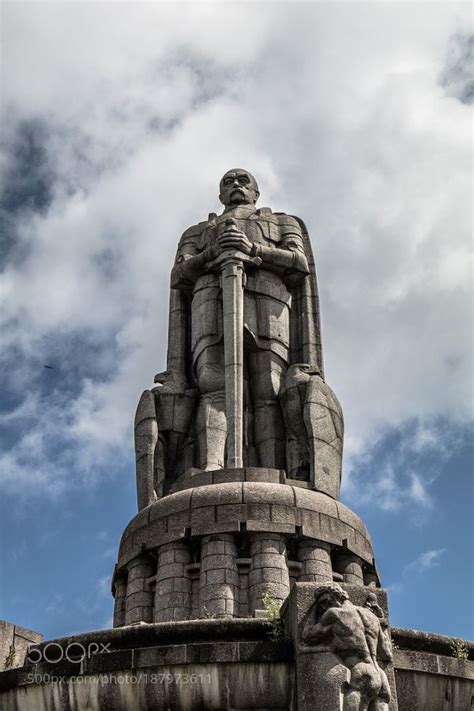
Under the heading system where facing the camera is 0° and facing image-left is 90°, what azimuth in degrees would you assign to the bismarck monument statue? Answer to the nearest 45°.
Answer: approximately 0°
